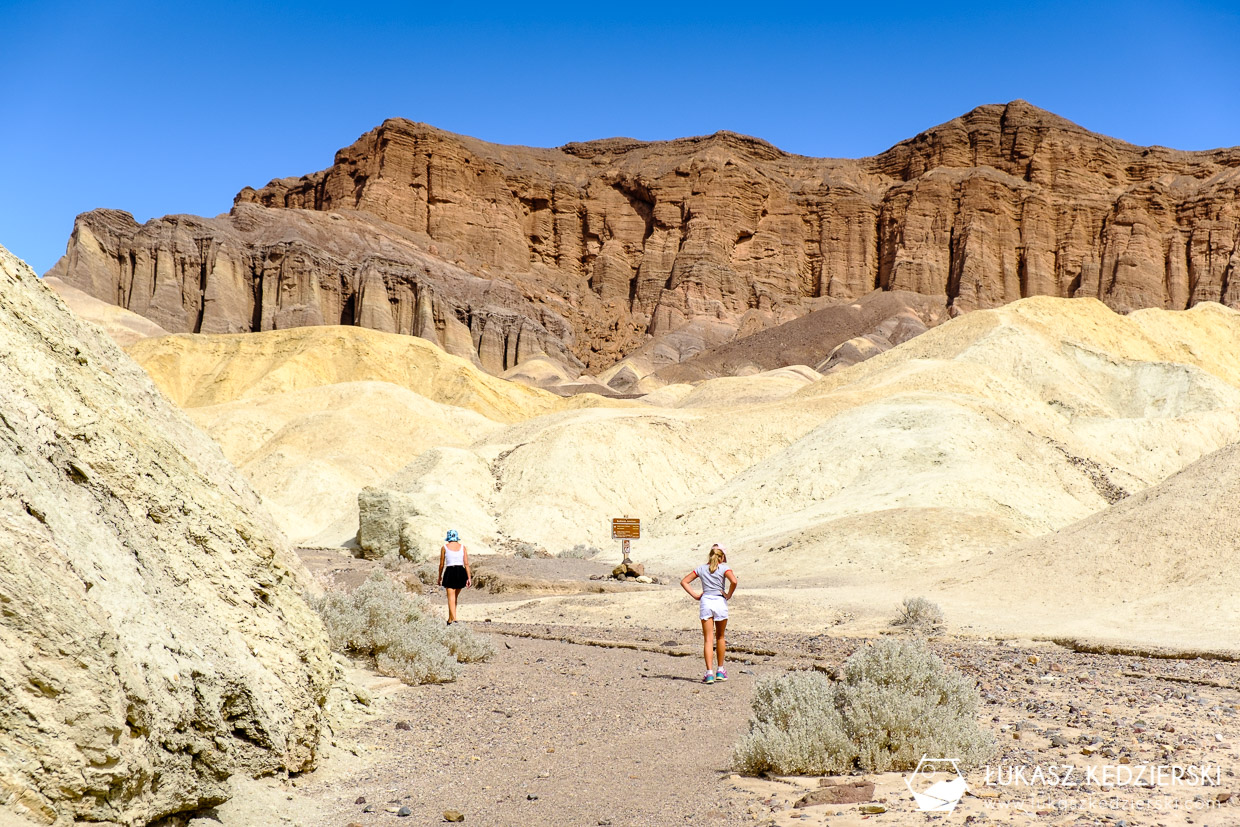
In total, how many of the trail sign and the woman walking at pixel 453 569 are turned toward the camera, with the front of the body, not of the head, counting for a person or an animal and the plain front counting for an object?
1

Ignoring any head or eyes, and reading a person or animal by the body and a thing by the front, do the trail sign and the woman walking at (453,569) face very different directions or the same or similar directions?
very different directions

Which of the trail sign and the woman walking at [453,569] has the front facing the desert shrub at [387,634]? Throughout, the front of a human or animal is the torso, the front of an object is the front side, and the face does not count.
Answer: the trail sign

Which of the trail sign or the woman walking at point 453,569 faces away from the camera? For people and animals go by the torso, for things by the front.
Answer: the woman walking

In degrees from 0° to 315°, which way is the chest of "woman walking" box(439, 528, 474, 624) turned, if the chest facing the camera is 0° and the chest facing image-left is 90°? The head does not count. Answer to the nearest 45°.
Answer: approximately 180°

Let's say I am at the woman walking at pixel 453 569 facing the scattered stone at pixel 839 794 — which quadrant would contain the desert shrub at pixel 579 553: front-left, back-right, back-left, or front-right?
back-left

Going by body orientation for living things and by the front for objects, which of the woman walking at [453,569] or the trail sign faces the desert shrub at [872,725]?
the trail sign

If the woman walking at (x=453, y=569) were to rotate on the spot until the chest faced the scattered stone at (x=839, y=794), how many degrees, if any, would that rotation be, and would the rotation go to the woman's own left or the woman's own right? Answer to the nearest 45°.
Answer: approximately 180°

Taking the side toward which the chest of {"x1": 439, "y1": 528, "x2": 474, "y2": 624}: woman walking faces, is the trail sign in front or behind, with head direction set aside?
in front

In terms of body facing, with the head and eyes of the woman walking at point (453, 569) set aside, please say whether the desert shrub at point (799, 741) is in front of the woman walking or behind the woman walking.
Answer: behind

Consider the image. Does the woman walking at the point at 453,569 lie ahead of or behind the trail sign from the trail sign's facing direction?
ahead

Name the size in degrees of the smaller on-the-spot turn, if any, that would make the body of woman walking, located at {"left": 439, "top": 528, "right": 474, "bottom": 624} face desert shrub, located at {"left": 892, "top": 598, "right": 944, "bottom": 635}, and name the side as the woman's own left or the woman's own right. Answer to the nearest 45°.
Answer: approximately 90° to the woman's own right

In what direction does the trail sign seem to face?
toward the camera

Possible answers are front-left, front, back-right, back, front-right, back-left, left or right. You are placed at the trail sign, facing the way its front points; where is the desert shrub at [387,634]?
front

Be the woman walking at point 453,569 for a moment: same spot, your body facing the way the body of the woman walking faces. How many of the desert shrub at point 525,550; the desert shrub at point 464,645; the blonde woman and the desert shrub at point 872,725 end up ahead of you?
1

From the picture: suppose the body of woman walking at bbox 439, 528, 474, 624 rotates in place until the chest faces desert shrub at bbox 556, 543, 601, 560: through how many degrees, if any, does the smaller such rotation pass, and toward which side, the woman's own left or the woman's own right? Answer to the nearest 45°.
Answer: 0° — they already face it
